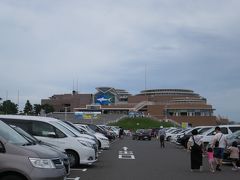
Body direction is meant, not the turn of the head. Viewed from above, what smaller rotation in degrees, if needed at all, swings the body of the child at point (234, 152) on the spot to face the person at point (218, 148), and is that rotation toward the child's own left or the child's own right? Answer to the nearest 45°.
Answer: approximately 90° to the child's own left

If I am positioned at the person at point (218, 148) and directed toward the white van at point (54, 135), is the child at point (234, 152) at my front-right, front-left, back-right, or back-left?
back-left

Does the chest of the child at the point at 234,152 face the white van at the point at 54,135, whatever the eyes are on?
no

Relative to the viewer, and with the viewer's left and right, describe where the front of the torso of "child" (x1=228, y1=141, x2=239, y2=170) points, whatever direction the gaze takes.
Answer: facing away from the viewer

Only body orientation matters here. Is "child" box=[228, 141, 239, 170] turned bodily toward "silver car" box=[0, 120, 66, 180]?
no
